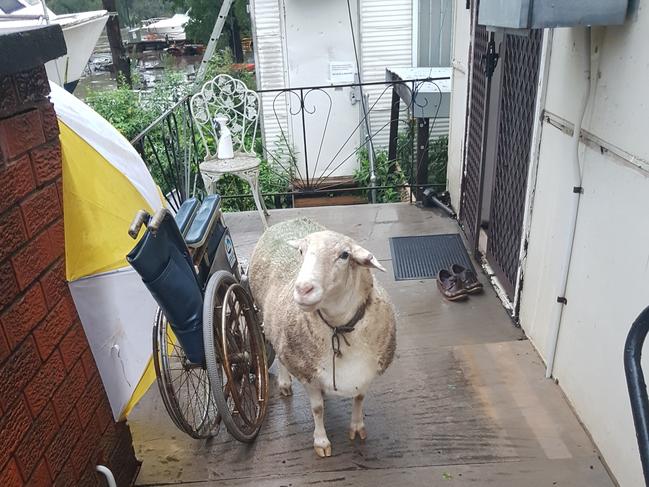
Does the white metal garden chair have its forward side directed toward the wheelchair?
yes

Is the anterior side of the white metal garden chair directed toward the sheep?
yes

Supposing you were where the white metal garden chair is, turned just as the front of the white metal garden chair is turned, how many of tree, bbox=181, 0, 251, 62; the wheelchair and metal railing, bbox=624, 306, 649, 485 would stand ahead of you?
2

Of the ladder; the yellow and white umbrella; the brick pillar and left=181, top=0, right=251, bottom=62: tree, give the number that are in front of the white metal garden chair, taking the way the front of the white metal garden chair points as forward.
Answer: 2

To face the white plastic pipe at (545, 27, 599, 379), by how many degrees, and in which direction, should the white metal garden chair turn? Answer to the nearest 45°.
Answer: approximately 45° to its left

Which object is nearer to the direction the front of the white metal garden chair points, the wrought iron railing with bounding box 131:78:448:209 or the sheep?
the sheep

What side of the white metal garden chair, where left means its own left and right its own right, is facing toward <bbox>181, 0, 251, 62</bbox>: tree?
back

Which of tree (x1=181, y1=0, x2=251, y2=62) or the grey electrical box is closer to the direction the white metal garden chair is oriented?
the grey electrical box

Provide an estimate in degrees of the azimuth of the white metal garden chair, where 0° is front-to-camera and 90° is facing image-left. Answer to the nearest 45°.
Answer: approximately 0°
